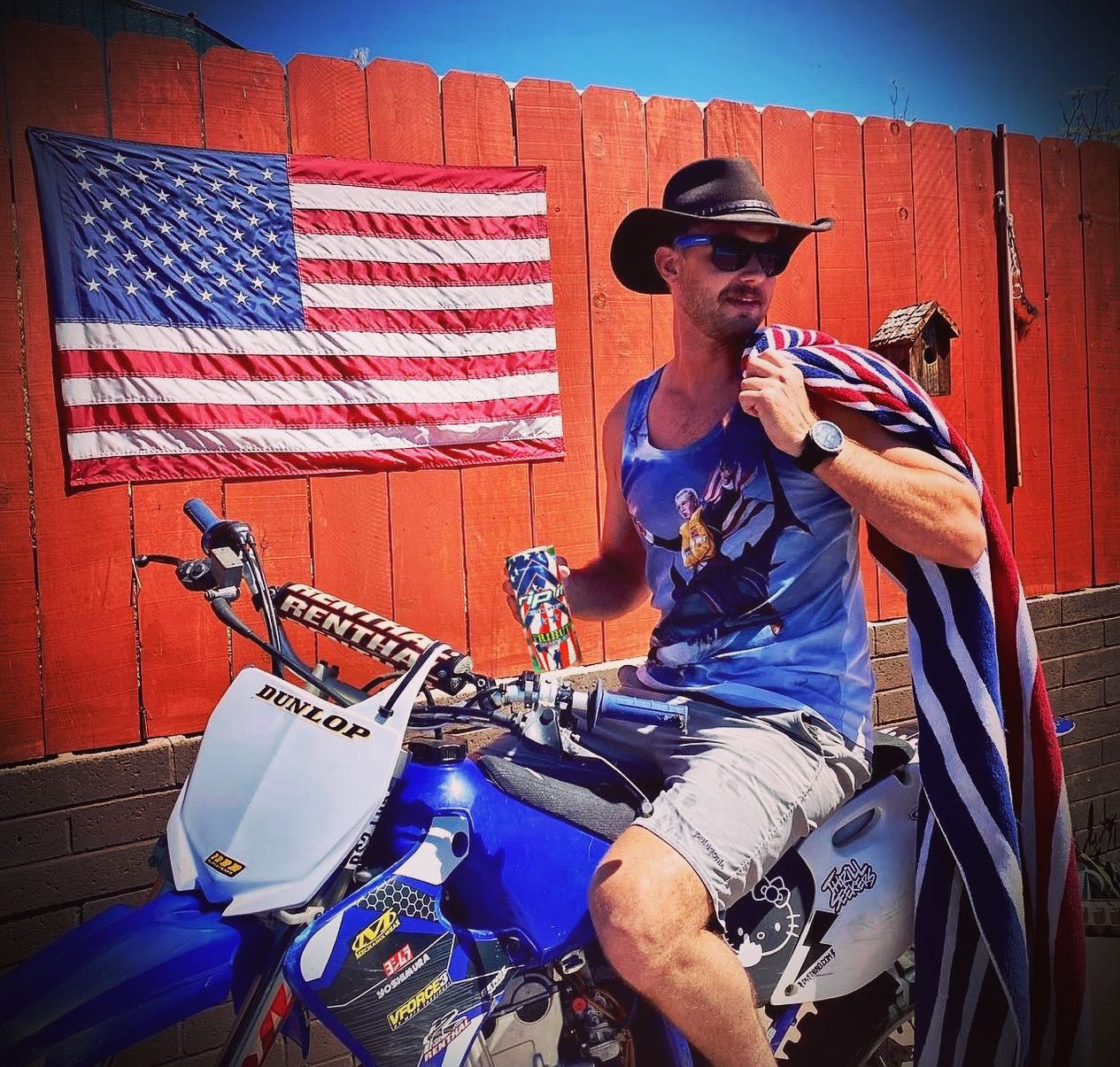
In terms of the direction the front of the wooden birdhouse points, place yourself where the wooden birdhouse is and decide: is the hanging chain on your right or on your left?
on your left

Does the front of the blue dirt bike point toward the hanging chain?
no

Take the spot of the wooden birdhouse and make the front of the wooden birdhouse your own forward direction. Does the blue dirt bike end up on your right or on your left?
on your right

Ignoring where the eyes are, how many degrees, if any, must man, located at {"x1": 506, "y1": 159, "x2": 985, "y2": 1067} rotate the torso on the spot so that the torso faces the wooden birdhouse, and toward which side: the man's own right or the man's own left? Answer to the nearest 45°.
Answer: approximately 135° to the man's own right

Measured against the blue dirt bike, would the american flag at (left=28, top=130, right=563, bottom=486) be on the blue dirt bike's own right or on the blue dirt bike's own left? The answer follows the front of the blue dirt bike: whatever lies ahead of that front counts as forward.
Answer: on the blue dirt bike's own right

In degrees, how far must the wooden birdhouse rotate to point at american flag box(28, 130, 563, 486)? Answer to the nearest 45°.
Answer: approximately 90° to its right

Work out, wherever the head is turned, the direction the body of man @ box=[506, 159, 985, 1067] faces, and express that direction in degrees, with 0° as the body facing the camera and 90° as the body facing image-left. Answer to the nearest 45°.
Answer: approximately 45°

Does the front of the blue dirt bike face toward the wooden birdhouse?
no

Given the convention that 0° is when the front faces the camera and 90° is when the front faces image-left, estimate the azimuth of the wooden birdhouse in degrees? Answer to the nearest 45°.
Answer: approximately 315°

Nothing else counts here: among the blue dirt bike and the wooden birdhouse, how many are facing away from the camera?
0

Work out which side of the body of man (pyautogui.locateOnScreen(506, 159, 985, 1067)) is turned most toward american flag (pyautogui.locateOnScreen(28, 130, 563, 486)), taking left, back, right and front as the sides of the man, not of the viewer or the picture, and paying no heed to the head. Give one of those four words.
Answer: right
